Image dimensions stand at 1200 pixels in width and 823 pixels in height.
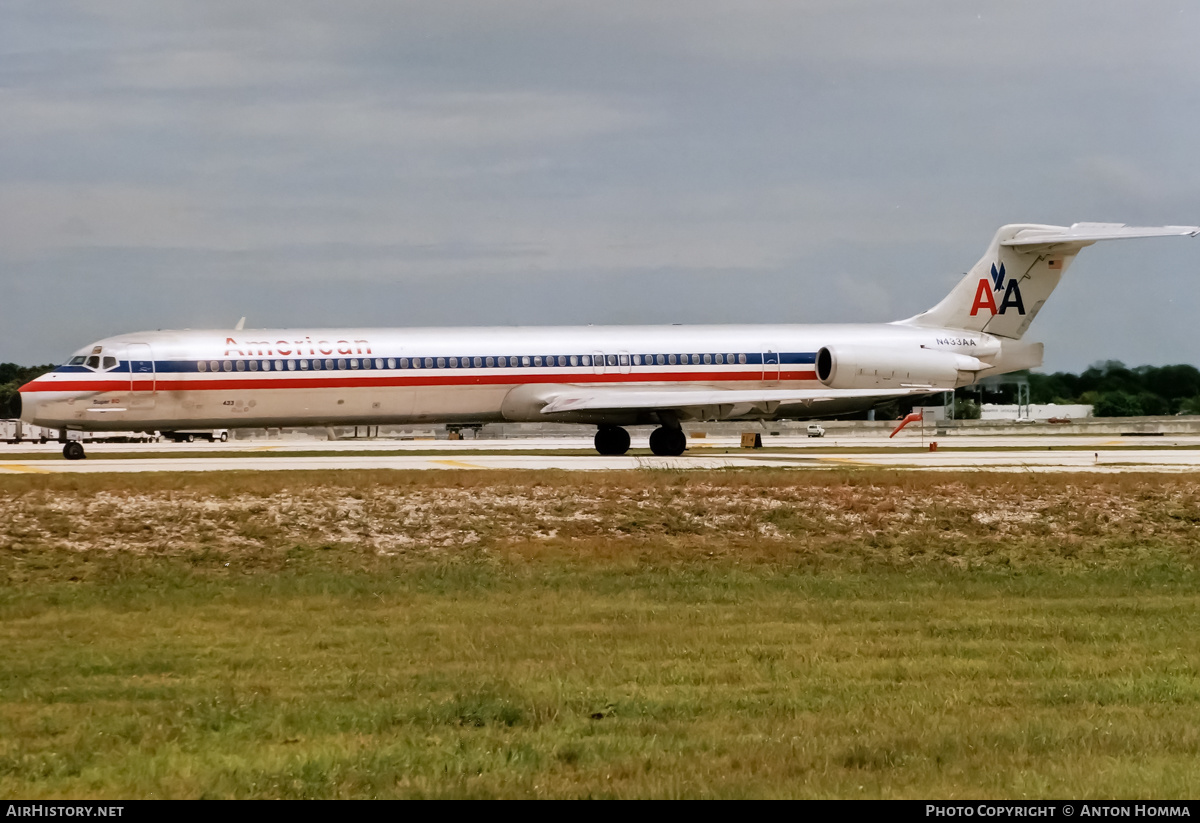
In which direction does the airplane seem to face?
to the viewer's left
